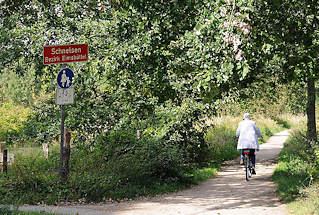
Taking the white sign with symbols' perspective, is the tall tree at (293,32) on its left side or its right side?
on its left

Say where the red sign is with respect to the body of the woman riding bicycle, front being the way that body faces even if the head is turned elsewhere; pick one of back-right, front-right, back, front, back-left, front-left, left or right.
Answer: back-left

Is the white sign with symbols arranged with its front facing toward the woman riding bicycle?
no

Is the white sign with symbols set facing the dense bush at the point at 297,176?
no

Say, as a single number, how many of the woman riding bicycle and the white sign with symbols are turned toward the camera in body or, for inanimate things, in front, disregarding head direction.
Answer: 1

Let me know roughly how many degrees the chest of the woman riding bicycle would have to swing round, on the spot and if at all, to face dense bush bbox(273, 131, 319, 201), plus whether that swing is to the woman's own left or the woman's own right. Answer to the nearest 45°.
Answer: approximately 135° to the woman's own right

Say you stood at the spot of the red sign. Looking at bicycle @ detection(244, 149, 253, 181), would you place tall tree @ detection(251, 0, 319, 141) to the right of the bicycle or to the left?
left

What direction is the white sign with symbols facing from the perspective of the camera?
toward the camera

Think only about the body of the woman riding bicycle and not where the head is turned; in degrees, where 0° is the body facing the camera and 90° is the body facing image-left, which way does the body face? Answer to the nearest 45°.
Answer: approximately 180°

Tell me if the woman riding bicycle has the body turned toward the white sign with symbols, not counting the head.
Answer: no

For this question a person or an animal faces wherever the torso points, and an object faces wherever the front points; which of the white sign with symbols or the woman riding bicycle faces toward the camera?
the white sign with symbols

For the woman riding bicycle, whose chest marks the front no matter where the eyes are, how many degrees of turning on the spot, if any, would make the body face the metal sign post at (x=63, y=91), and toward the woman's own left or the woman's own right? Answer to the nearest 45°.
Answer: approximately 135° to the woman's own left

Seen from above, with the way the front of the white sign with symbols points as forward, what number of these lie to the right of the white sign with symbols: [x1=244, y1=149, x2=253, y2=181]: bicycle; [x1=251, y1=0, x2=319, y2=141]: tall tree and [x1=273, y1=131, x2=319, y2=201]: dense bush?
0
